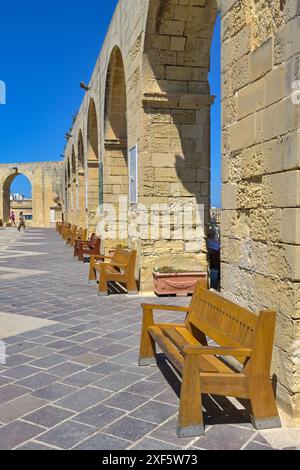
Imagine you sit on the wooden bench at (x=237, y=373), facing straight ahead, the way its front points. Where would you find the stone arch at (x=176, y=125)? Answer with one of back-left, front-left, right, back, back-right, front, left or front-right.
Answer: back-right

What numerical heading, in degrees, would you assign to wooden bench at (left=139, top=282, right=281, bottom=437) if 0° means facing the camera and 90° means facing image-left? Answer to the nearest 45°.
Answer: approximately 45°

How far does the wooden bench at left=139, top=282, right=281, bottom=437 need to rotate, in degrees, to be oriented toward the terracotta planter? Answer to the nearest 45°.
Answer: approximately 135° to its right

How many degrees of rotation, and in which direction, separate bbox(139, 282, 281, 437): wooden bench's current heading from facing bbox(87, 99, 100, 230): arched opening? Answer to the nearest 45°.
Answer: approximately 135° to its right
